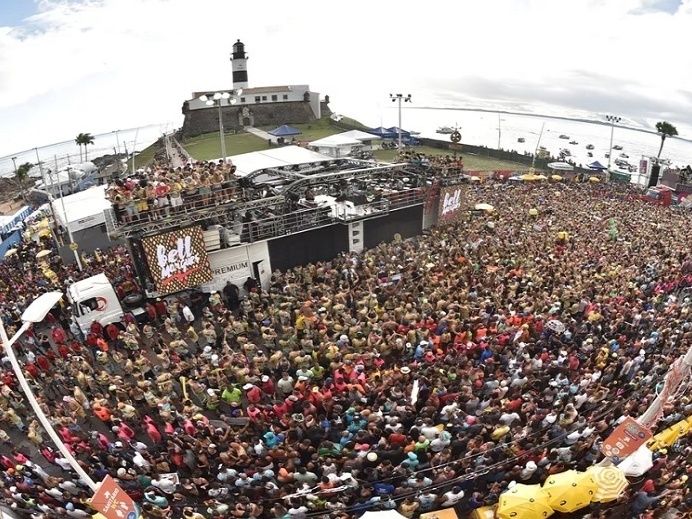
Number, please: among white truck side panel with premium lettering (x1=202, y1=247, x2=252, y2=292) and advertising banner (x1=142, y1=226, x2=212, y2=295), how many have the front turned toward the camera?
2

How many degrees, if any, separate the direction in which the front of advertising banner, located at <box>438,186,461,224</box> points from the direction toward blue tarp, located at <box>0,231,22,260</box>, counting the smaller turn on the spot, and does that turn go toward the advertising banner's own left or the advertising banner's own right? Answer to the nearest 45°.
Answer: approximately 135° to the advertising banner's own right

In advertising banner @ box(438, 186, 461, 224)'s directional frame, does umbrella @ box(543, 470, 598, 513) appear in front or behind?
in front

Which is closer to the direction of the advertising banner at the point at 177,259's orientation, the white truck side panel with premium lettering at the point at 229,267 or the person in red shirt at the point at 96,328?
the person in red shirt

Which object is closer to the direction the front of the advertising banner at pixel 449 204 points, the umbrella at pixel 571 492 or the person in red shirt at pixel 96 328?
the umbrella

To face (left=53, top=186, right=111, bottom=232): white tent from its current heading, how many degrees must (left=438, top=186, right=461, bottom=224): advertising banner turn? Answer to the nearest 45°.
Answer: approximately 135° to its right

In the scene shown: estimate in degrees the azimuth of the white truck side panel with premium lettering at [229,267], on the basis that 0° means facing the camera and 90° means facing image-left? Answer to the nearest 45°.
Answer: approximately 0°

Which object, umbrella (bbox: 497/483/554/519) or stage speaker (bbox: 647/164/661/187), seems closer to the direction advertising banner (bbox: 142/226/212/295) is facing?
the umbrella

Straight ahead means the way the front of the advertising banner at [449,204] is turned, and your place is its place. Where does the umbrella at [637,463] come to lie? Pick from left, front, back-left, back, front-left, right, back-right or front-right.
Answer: front-right
